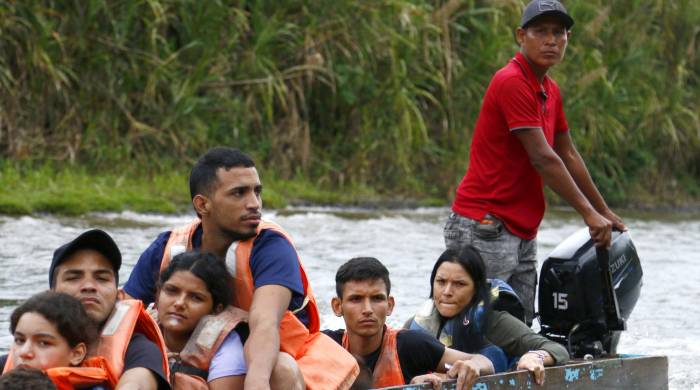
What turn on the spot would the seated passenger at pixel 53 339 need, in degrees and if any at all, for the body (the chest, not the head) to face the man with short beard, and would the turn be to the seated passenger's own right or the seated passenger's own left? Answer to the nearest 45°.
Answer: approximately 180°

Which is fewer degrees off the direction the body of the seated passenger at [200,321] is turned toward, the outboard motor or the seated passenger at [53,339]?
the seated passenger

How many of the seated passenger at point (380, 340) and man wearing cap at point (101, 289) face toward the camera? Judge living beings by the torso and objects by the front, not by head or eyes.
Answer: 2
